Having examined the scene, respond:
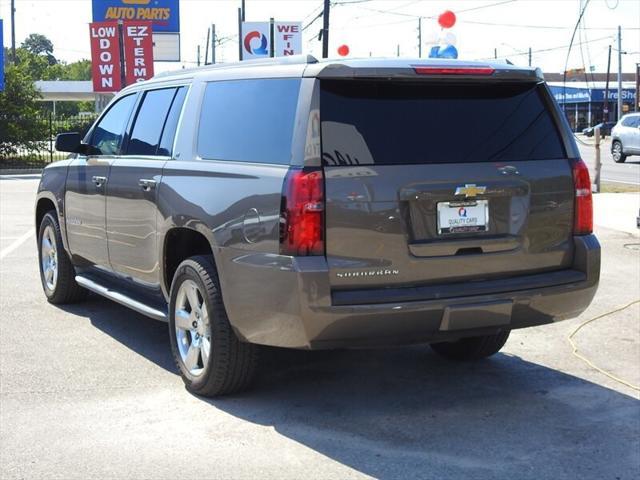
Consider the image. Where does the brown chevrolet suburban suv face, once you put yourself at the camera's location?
facing away from the viewer and to the left of the viewer

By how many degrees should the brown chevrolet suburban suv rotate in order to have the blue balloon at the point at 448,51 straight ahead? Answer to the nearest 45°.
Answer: approximately 45° to its right

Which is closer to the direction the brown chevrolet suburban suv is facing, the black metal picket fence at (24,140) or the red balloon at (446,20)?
the black metal picket fence

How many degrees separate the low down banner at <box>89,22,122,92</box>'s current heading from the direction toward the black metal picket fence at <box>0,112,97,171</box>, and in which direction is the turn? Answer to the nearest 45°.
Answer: approximately 45° to its right

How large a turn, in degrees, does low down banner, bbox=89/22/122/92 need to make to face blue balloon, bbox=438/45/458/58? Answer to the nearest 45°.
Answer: approximately 45° to its left

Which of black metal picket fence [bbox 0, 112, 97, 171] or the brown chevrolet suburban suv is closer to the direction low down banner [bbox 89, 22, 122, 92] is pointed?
the brown chevrolet suburban suv

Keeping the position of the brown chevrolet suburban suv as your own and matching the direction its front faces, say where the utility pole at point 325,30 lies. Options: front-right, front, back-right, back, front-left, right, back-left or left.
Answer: front-right

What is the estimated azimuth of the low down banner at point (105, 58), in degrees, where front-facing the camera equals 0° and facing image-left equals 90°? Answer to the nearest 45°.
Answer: approximately 0°

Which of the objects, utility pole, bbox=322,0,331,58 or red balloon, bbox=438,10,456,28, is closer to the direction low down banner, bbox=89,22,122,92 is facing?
the red balloon

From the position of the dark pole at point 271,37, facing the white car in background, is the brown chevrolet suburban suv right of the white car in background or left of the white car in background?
right

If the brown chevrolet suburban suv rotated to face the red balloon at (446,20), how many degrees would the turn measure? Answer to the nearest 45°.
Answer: approximately 45° to its right

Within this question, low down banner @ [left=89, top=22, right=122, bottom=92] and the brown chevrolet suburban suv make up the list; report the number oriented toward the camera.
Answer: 1
